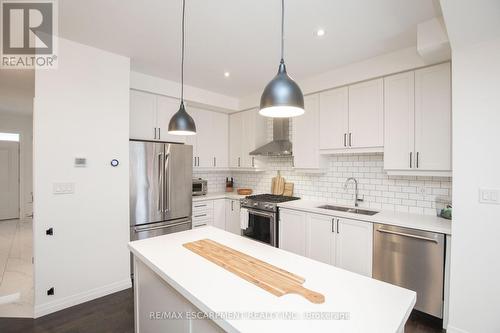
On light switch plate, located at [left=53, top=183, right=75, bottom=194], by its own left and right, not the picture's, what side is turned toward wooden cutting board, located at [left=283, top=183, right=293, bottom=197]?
left

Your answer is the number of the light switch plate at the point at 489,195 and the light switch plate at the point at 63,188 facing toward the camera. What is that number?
2

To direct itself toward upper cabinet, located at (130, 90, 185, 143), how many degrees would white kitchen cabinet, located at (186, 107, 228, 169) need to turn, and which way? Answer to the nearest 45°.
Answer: approximately 90° to its right

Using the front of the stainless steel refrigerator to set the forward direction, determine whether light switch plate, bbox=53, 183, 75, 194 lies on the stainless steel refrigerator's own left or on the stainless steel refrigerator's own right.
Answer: on the stainless steel refrigerator's own right

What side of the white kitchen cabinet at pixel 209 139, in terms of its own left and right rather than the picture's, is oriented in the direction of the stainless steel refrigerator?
right

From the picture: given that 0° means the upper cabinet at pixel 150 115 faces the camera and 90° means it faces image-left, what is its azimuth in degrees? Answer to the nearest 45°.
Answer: approximately 315°

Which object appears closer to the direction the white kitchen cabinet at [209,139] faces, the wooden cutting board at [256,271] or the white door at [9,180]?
the wooden cutting board
